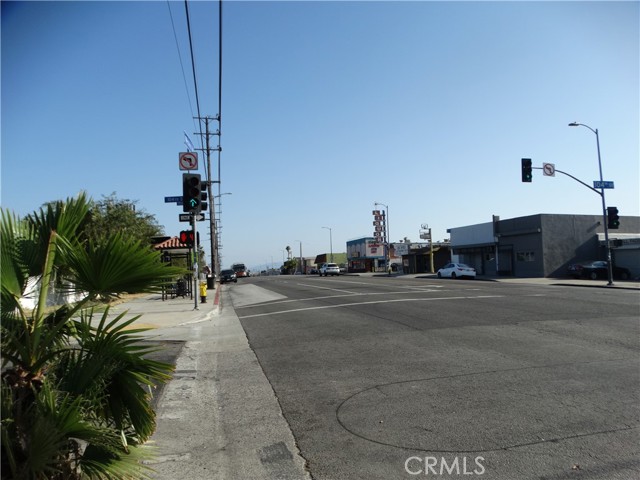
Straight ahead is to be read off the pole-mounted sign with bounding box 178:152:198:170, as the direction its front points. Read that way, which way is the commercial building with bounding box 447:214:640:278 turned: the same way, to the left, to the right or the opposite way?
to the right

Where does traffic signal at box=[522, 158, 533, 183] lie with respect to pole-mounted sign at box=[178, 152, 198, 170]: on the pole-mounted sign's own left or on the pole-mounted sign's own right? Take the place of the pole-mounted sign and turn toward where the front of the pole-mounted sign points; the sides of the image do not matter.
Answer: on the pole-mounted sign's own left

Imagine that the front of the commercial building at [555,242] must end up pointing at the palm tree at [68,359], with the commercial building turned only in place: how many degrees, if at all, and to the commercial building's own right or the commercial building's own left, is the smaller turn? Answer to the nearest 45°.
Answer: approximately 45° to the commercial building's own left

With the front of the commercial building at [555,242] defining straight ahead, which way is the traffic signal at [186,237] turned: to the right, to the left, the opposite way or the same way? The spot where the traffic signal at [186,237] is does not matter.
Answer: to the left

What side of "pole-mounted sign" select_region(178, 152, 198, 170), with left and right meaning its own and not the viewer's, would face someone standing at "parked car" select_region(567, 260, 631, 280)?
left

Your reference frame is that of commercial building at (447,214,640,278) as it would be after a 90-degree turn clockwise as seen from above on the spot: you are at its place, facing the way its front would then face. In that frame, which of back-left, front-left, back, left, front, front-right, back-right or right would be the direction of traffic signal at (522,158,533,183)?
back-left

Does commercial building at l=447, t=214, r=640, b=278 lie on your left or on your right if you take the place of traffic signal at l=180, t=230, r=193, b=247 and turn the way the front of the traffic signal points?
on your left

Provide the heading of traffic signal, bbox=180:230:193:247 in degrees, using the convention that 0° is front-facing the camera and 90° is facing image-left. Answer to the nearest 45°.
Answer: approximately 0°

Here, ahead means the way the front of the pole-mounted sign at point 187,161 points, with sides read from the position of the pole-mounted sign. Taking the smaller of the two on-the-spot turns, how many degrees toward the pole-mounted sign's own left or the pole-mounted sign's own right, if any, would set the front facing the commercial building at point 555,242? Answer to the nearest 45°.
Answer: approximately 135° to the pole-mounted sign's own left

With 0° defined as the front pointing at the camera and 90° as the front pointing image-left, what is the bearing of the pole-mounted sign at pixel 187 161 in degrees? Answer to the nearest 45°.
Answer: approximately 0°

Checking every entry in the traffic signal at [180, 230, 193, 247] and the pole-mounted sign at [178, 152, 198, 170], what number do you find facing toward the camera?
2

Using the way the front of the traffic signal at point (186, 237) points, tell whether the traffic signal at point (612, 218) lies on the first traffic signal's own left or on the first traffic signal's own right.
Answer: on the first traffic signal's own left
